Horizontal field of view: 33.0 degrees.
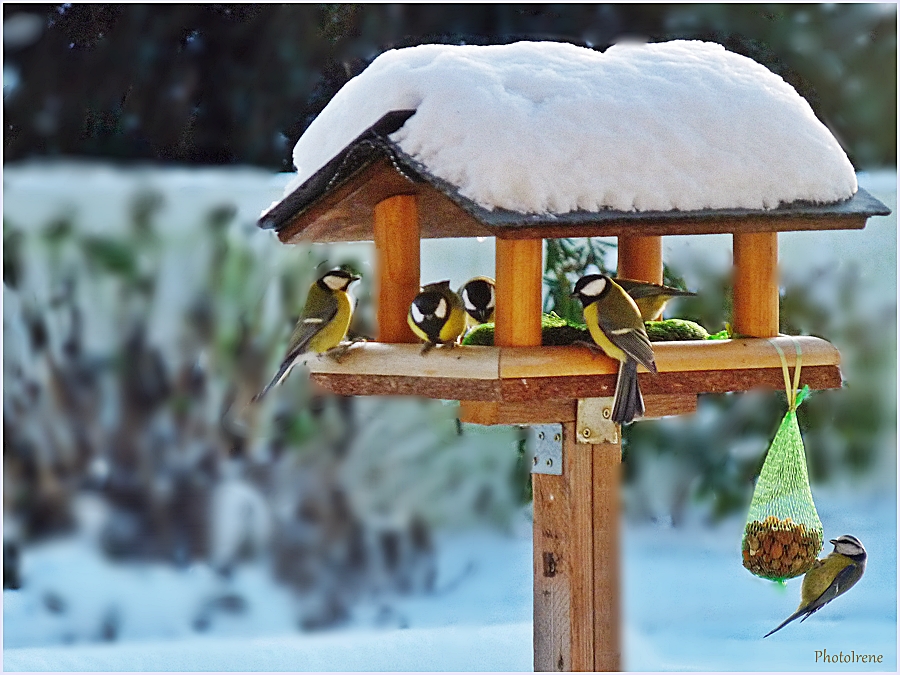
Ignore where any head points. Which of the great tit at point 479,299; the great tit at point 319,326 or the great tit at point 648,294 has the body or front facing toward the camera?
the great tit at point 479,299

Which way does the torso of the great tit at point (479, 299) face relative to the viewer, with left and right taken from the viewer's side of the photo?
facing the viewer

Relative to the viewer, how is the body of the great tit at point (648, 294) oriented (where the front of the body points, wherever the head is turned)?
to the viewer's left

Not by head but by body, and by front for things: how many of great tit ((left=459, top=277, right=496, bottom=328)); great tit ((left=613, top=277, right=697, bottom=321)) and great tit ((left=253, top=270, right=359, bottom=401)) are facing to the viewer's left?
1

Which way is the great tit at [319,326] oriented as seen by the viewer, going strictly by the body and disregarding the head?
to the viewer's right

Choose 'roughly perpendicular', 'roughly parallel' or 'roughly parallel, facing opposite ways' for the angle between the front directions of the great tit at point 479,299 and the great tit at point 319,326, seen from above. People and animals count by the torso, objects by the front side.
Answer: roughly perpendicular

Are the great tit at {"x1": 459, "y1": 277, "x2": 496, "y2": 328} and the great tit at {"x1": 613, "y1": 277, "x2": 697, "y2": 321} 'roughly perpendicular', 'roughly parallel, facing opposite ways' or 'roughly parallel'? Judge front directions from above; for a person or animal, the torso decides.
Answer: roughly perpendicular
